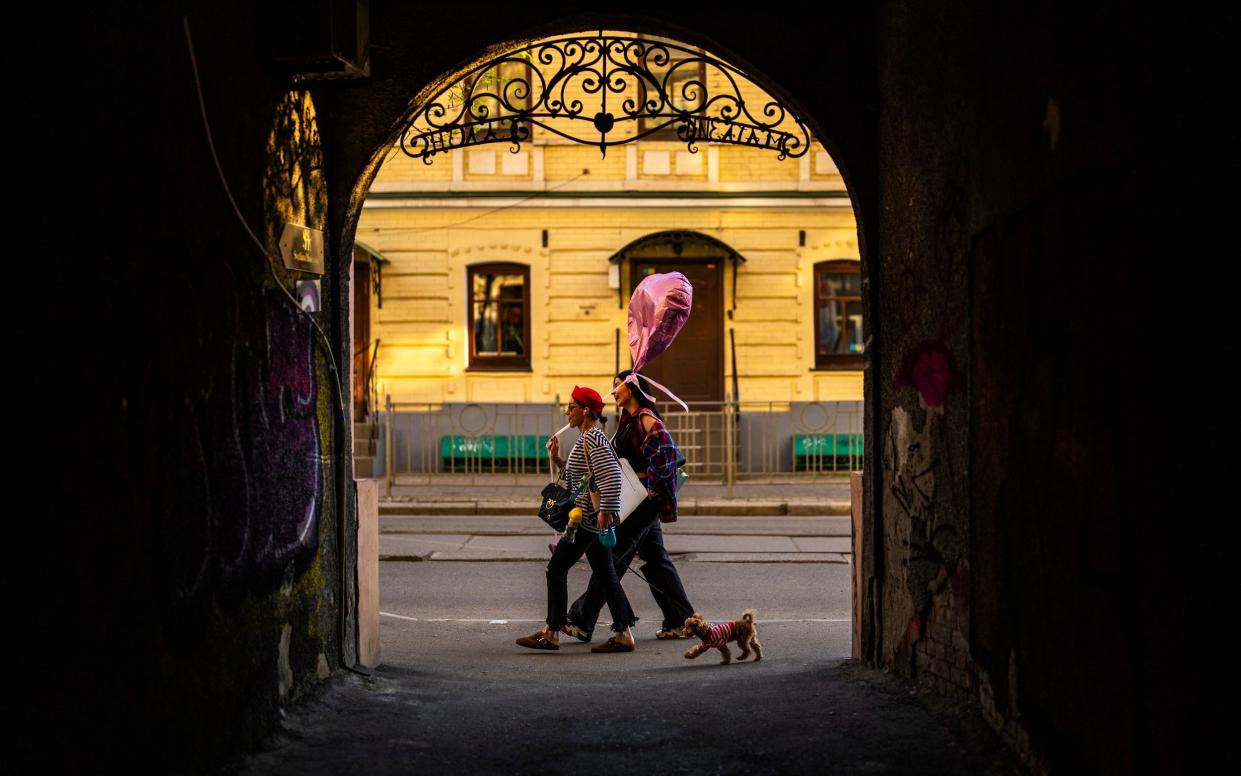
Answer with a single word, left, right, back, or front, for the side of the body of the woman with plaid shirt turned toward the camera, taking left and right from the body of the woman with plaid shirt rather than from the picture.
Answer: left

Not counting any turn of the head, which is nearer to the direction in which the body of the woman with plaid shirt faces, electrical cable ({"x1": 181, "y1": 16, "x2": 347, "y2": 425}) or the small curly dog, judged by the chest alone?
the electrical cable

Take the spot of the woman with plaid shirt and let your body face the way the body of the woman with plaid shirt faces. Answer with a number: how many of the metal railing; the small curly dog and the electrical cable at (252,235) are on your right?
1

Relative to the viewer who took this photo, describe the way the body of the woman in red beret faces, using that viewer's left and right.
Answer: facing to the left of the viewer

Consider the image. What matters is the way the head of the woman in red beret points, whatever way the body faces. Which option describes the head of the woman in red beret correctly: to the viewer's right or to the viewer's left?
to the viewer's left

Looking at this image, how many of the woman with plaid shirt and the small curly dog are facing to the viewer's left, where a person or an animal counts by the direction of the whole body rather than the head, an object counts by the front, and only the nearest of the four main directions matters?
2

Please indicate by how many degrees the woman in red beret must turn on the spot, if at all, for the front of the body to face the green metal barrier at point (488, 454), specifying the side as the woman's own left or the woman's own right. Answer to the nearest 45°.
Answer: approximately 90° to the woman's own right

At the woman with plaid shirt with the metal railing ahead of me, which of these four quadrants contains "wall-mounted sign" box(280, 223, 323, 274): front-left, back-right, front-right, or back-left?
back-left

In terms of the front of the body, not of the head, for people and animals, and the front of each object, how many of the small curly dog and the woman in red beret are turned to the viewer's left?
2

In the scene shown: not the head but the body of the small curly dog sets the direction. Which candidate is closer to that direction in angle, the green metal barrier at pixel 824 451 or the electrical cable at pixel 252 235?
the electrical cable

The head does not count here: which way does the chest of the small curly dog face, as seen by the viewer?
to the viewer's left

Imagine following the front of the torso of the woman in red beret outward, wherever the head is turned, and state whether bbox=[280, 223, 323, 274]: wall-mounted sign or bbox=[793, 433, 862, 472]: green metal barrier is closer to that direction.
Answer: the wall-mounted sign
